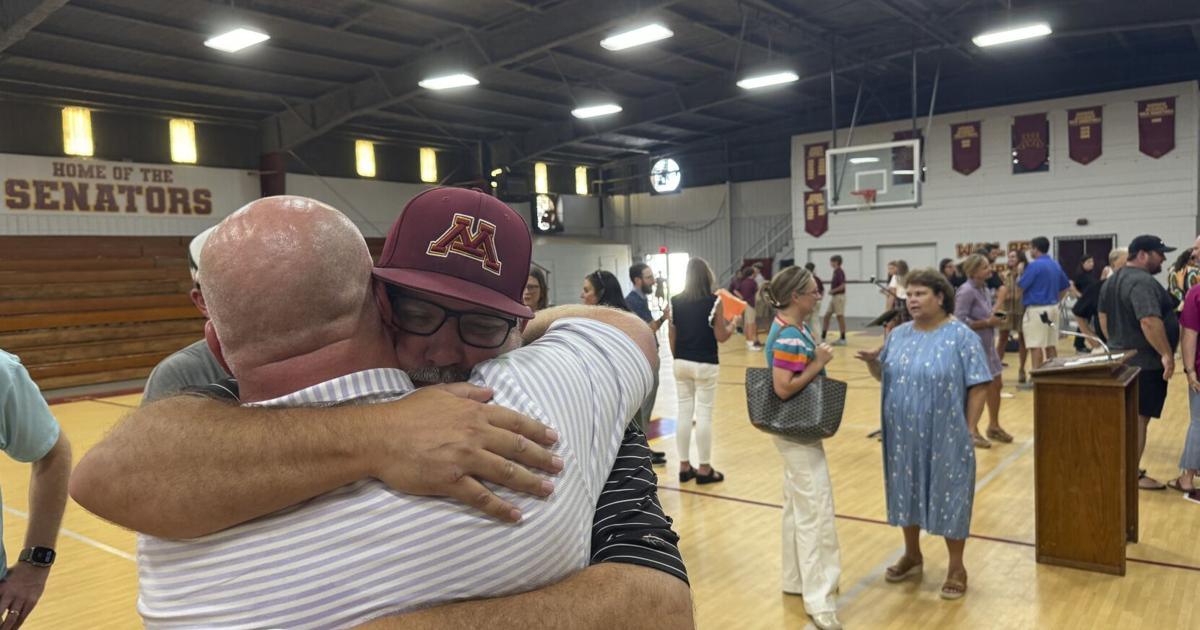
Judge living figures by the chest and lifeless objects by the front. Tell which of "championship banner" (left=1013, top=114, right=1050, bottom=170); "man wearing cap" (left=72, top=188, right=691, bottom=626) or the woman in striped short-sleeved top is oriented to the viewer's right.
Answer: the woman in striped short-sleeved top

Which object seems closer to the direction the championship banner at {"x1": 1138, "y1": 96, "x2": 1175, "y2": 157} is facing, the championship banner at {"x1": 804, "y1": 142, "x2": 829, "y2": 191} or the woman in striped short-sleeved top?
the woman in striped short-sleeved top

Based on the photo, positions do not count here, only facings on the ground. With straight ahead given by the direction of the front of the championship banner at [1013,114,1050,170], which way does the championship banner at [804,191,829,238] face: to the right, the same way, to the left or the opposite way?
the same way

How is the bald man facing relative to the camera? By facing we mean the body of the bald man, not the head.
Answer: away from the camera

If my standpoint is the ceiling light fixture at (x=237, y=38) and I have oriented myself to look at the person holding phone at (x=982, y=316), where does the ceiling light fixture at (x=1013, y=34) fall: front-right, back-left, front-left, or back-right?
front-left

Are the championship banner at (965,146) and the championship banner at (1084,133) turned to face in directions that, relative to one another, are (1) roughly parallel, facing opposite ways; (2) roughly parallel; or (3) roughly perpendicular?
roughly parallel

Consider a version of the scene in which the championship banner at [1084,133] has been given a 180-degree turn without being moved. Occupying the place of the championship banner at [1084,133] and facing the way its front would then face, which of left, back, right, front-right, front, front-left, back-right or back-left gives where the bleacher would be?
back-left

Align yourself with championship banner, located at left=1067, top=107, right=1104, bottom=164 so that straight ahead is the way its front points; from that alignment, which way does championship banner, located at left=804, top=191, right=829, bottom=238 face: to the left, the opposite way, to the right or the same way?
the same way

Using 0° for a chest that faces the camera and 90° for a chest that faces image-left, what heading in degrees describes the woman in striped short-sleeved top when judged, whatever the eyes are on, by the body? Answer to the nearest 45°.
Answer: approximately 270°

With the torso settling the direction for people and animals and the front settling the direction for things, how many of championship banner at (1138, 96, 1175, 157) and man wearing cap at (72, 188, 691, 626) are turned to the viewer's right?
0

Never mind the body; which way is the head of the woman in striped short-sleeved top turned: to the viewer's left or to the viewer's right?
to the viewer's right

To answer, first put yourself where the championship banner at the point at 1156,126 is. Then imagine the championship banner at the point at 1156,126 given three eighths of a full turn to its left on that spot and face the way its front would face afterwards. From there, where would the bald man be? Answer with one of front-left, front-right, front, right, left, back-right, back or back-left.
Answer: back-right

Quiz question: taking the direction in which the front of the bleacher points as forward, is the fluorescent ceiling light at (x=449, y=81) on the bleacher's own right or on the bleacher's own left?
on the bleacher's own left

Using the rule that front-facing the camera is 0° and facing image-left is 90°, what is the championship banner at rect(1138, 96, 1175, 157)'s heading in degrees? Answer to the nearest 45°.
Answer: approximately 0°
